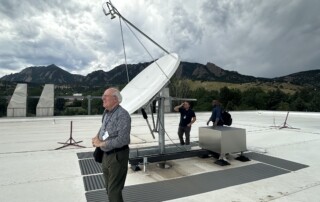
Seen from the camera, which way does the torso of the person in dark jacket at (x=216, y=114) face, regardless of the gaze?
to the viewer's left

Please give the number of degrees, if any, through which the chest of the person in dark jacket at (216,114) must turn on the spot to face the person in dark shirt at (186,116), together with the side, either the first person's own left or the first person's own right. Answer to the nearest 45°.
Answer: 0° — they already face them

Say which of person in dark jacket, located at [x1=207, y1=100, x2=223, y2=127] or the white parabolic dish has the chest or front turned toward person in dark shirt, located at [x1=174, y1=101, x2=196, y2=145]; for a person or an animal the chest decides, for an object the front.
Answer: person in dark jacket, located at [x1=207, y1=100, x2=223, y2=127]

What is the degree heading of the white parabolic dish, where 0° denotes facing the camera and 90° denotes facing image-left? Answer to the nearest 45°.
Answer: approximately 45°

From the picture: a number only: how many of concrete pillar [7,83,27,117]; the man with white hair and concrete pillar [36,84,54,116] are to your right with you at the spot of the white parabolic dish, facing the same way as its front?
2

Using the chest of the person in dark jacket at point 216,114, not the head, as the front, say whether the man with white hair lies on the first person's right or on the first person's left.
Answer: on the first person's left

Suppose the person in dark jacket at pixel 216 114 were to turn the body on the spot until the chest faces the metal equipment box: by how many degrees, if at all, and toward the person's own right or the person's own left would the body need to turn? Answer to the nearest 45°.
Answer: approximately 90° to the person's own left

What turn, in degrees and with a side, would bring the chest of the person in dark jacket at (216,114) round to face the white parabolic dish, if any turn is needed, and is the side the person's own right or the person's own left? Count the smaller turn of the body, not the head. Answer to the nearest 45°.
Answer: approximately 45° to the person's own left

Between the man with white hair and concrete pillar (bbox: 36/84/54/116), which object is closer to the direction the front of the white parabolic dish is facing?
the man with white hair

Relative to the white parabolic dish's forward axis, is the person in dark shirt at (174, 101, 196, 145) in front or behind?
behind
